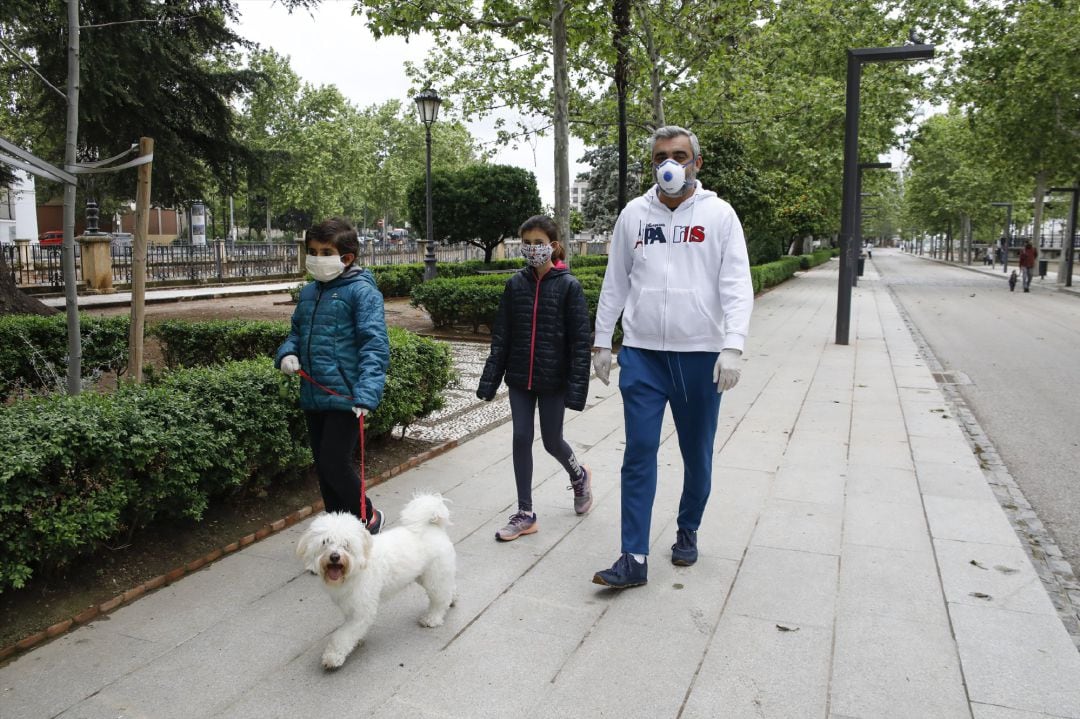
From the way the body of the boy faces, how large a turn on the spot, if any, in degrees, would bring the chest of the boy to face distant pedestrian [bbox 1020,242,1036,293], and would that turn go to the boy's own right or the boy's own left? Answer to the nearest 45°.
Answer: approximately 180°

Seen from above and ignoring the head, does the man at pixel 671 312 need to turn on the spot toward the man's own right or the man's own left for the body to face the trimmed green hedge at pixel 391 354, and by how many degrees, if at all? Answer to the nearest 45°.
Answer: approximately 135° to the man's own right

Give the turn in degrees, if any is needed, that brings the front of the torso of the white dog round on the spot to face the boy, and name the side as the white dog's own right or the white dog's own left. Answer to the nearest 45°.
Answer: approximately 135° to the white dog's own right

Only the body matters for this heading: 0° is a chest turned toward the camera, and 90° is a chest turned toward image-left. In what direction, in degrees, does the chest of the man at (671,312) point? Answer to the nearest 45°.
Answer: approximately 0°

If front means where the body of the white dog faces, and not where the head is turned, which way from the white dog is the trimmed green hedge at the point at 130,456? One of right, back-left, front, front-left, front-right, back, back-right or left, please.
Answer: right

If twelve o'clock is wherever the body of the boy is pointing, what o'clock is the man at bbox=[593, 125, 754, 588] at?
The man is roughly at 8 o'clock from the boy.

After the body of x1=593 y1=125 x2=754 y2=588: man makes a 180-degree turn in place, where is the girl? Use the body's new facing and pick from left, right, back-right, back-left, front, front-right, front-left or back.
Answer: front-left

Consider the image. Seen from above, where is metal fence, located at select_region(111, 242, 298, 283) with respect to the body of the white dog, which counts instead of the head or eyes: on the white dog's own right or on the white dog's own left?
on the white dog's own right

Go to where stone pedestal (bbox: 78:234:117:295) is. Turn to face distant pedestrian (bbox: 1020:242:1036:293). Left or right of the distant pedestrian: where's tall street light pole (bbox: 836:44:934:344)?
right

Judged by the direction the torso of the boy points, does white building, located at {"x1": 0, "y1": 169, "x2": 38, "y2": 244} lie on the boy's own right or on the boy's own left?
on the boy's own right
